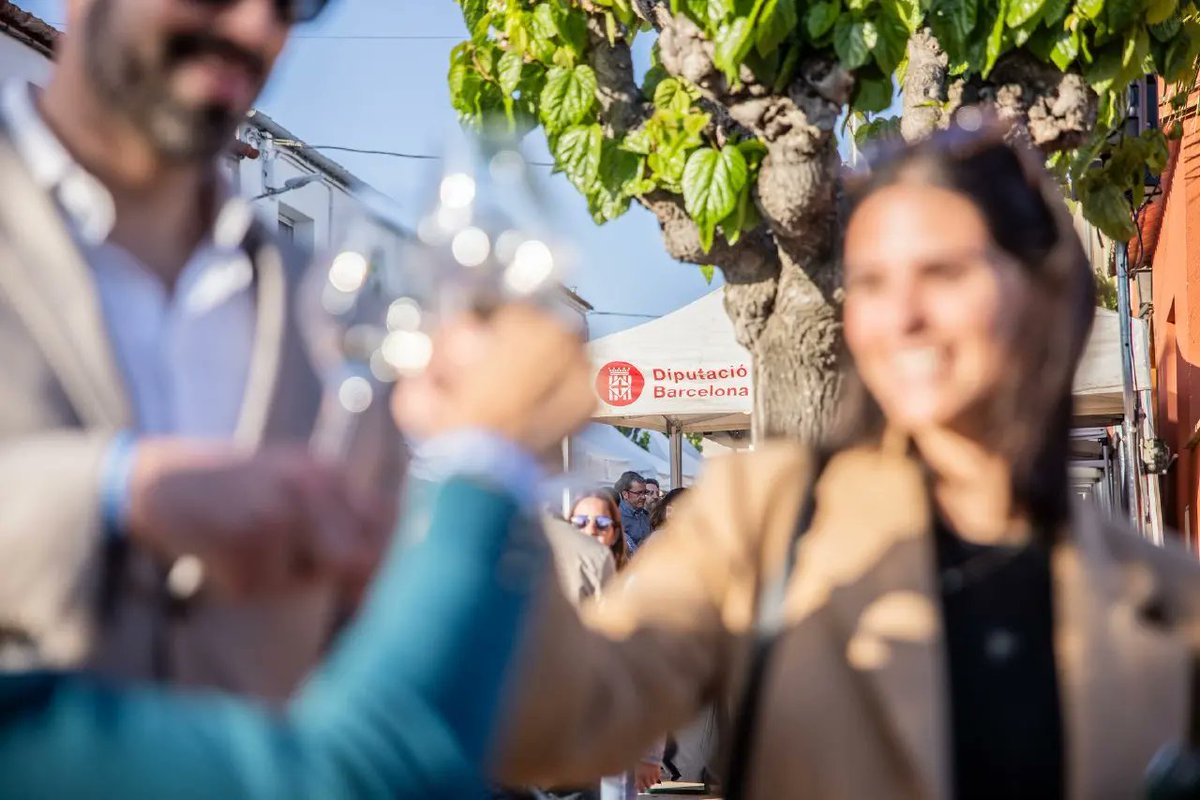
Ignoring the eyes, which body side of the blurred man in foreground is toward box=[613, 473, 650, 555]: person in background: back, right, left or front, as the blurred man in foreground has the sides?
left

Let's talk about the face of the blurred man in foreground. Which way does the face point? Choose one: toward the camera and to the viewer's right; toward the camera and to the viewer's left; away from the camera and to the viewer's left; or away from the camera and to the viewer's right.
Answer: toward the camera and to the viewer's right

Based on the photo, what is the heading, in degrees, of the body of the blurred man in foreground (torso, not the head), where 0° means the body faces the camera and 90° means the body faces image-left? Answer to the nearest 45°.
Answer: approximately 315°

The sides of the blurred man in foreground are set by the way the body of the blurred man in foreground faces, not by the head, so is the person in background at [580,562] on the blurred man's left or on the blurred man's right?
on the blurred man's left

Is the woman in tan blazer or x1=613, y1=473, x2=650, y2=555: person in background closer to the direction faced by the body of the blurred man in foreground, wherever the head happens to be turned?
the woman in tan blazer

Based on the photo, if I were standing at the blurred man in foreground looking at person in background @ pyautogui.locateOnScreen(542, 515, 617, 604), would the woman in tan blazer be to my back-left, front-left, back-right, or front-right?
front-right

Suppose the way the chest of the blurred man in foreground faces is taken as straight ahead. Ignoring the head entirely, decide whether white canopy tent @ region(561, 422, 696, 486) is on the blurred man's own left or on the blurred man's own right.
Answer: on the blurred man's own left

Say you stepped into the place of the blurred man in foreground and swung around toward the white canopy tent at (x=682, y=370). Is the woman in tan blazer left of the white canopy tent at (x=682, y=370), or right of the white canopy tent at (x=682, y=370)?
right

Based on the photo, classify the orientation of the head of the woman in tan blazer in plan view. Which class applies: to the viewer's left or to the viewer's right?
to the viewer's left
